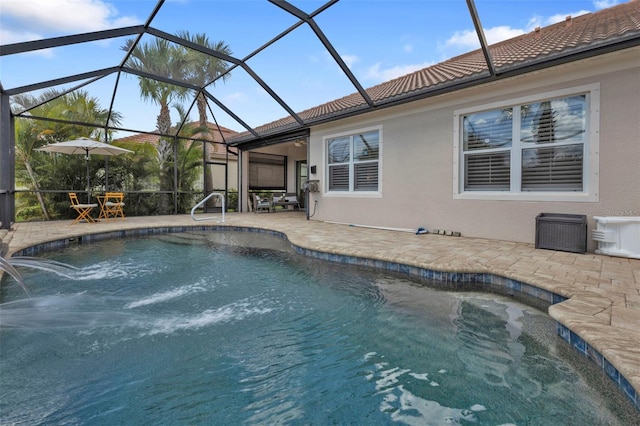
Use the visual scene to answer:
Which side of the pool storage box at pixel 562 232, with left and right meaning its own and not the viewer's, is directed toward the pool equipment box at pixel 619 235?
left

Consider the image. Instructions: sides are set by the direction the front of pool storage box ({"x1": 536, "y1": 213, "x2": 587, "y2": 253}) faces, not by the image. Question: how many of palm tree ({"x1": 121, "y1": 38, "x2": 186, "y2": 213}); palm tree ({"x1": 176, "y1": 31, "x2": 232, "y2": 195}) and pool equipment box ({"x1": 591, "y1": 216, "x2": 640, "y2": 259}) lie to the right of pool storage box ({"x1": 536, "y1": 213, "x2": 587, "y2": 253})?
2

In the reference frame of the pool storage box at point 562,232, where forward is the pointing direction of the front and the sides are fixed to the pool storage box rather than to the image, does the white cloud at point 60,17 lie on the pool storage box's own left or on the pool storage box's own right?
on the pool storage box's own right

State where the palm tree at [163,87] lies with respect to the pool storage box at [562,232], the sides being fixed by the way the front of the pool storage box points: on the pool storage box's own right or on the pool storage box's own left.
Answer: on the pool storage box's own right

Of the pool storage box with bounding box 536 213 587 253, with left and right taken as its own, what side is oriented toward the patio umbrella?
right

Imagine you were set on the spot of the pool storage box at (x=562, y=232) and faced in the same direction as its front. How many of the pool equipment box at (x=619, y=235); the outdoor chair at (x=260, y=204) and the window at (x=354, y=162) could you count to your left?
1

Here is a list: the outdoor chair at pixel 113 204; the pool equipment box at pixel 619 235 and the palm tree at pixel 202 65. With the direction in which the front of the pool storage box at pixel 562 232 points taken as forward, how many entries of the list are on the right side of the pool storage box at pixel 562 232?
2

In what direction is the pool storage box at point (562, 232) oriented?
toward the camera

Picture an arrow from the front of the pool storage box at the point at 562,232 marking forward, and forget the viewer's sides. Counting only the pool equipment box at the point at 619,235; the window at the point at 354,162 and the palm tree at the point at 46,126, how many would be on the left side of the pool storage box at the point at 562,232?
1
